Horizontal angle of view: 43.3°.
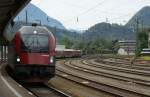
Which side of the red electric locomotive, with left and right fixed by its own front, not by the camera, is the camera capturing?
front
